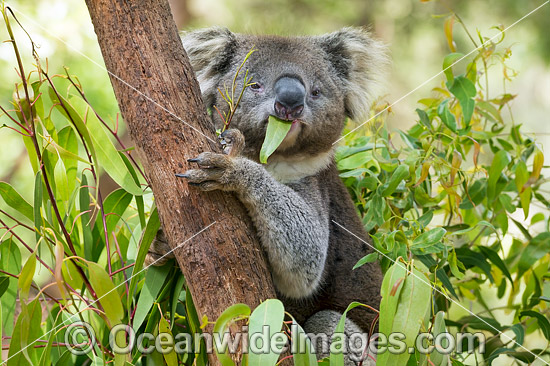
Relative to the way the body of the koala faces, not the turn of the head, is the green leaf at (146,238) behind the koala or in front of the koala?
in front

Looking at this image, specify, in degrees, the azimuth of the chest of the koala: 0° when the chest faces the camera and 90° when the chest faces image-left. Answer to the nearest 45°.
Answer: approximately 45°

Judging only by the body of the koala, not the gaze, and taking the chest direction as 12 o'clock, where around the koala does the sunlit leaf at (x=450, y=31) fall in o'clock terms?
The sunlit leaf is roughly at 7 o'clock from the koala.

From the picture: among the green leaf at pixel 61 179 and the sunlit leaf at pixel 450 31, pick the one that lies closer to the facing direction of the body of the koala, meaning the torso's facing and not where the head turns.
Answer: the green leaf

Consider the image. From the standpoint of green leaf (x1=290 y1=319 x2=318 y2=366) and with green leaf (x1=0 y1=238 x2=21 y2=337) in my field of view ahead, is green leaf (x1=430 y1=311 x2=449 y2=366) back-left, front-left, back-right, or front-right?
back-right

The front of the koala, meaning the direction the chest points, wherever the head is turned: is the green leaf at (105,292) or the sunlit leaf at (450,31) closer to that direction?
the green leaf

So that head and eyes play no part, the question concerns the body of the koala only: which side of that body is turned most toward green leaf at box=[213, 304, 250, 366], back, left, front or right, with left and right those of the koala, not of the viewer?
front

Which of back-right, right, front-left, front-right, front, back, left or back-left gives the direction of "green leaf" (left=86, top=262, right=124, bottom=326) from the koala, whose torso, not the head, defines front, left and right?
front

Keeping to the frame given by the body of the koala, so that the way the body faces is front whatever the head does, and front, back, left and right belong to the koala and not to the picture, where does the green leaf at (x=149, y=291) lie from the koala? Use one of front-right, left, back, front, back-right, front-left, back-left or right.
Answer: front

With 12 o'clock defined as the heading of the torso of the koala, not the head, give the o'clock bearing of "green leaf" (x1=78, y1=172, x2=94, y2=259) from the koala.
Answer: The green leaf is roughly at 1 o'clock from the koala.
